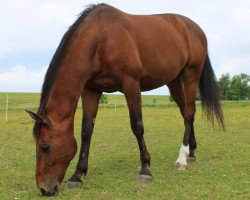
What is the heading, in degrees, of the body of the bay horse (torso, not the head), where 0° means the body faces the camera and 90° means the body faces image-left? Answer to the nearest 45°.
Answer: approximately 45°
